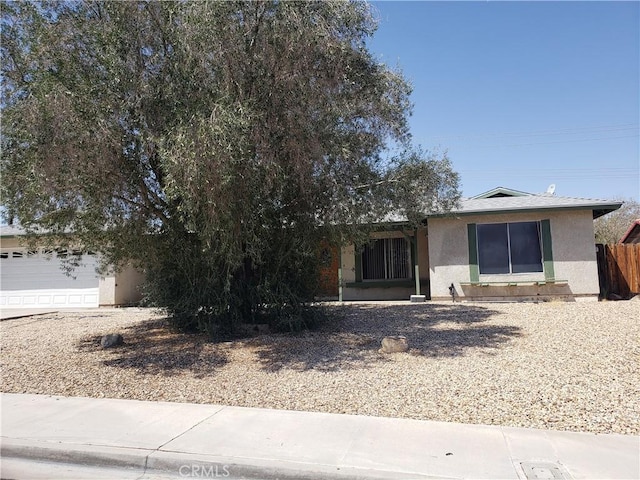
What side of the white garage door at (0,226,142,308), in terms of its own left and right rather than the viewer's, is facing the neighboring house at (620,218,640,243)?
left

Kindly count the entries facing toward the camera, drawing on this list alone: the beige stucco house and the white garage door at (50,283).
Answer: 2

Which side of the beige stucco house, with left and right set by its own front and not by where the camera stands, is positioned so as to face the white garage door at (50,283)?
right

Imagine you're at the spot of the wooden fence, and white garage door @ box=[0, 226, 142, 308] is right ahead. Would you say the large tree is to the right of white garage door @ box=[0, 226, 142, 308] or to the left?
left

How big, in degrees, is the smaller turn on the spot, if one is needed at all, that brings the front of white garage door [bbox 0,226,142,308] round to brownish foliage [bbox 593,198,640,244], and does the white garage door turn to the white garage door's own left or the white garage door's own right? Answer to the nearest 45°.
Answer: approximately 90° to the white garage door's own left

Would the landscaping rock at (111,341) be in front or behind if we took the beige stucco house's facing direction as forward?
in front

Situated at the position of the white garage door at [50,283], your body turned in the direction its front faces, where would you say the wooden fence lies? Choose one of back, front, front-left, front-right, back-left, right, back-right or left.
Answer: front-left

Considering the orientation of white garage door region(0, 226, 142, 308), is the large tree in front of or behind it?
in front

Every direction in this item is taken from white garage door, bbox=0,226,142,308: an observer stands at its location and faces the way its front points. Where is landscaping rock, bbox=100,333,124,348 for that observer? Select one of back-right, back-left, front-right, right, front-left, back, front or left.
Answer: front

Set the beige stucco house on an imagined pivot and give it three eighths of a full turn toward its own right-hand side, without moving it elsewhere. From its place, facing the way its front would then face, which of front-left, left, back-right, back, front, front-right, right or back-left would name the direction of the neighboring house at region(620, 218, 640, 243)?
right

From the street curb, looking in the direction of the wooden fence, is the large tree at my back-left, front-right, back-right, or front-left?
front-left

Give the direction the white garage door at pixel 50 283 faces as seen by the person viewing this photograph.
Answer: facing the viewer

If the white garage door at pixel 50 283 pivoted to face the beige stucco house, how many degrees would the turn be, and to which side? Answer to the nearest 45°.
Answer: approximately 45° to its left

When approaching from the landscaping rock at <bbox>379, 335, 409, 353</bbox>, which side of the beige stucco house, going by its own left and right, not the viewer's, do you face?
front
